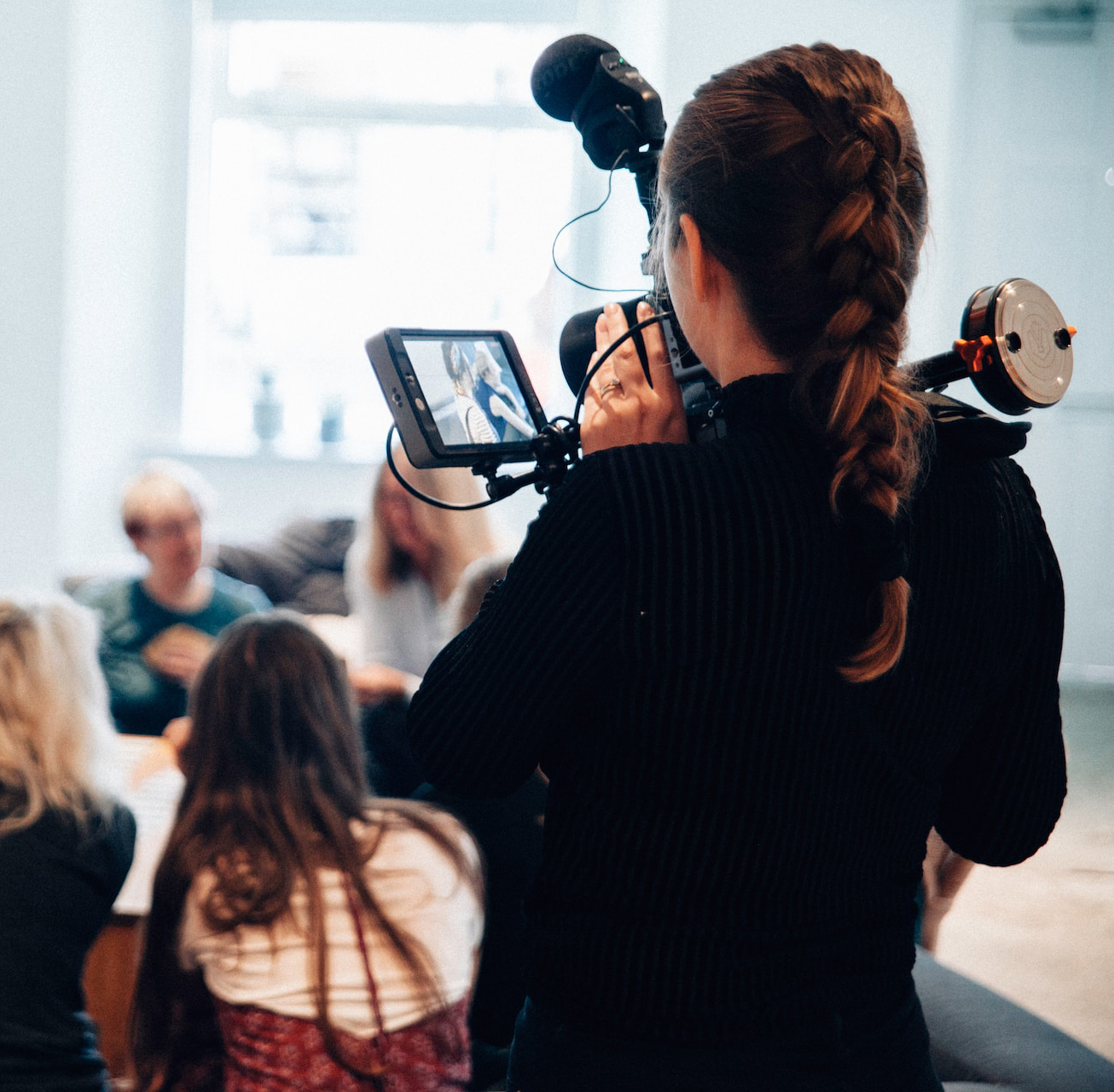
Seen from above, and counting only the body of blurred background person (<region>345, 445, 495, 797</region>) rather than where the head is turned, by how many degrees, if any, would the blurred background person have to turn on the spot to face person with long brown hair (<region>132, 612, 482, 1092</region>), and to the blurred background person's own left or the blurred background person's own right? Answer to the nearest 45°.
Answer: approximately 45° to the blurred background person's own left

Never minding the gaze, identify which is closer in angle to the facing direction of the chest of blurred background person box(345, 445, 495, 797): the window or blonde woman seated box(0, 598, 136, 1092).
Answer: the blonde woman seated

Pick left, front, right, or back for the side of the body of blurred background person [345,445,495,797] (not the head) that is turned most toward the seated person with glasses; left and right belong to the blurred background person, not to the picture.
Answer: right

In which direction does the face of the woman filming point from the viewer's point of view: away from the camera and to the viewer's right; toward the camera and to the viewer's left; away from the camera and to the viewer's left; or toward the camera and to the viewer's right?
away from the camera and to the viewer's left

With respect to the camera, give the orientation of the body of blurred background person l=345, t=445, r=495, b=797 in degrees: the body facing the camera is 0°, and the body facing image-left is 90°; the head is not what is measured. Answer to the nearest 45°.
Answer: approximately 45°

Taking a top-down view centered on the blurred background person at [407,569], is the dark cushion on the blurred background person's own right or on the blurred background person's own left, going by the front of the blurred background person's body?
on the blurred background person's own right

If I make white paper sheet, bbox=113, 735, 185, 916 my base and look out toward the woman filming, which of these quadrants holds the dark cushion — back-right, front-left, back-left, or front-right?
back-left

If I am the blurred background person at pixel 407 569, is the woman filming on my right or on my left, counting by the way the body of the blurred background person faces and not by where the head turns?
on my left

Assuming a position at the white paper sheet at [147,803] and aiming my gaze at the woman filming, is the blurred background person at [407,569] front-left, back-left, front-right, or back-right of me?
back-left

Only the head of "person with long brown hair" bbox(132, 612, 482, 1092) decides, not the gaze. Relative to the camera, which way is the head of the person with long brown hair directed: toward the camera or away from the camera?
away from the camera

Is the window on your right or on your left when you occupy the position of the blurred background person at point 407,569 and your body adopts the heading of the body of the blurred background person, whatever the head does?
on your right

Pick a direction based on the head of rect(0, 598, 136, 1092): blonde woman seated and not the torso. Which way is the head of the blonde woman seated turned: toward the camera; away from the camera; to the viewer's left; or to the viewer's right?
away from the camera
